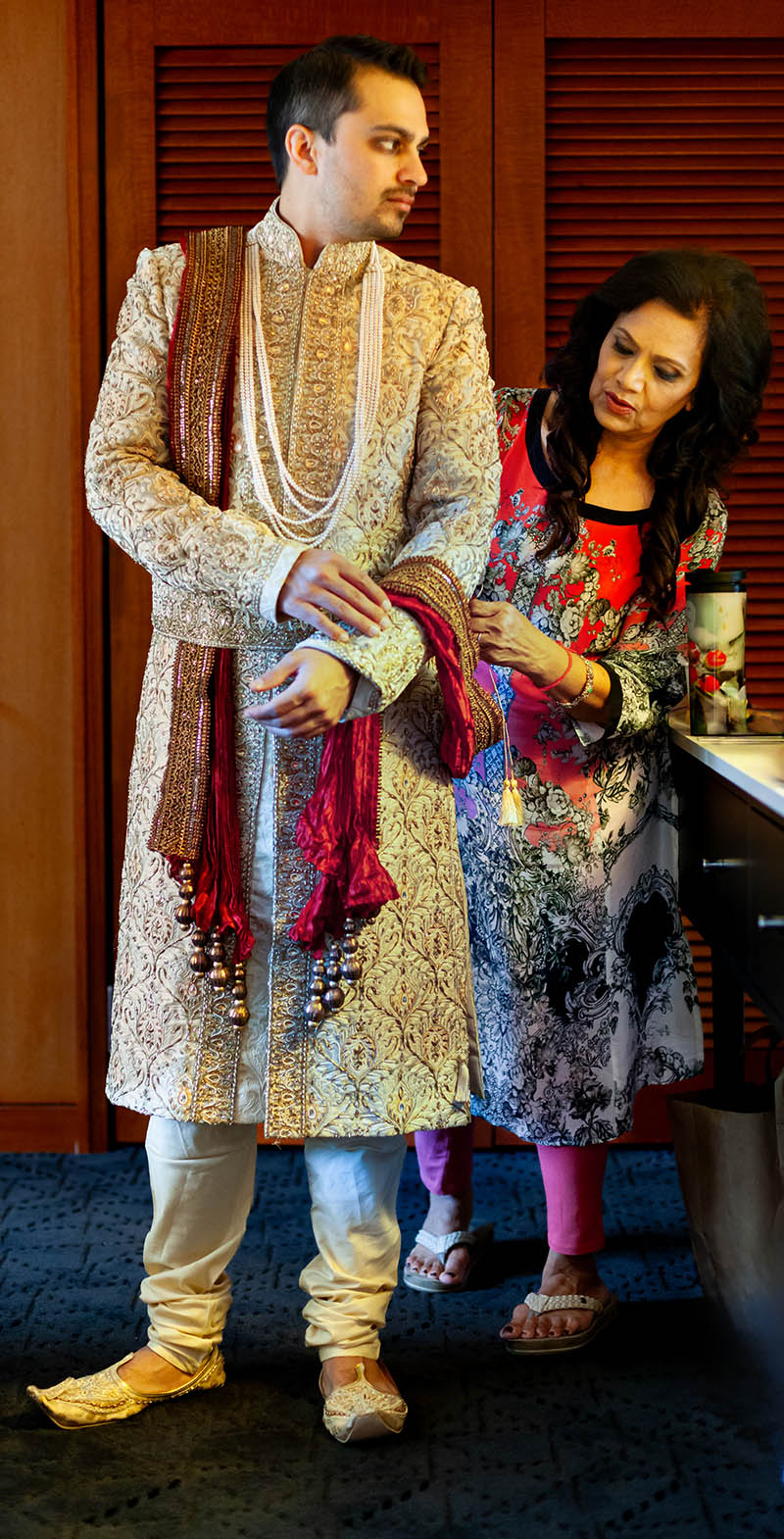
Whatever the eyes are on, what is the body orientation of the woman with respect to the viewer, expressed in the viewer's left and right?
facing the viewer and to the left of the viewer

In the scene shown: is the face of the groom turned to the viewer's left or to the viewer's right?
to the viewer's right

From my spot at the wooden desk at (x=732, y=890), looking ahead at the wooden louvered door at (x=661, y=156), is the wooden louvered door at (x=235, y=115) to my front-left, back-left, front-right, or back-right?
front-left

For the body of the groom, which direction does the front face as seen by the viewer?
toward the camera

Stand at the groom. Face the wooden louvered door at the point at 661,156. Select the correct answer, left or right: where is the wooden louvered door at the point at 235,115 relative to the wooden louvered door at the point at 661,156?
left

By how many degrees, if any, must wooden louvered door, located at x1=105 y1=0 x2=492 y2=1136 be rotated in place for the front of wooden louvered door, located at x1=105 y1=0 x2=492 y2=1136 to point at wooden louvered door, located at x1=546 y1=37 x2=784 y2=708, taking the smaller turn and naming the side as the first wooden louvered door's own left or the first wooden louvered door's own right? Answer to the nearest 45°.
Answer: approximately 90° to the first wooden louvered door's own left

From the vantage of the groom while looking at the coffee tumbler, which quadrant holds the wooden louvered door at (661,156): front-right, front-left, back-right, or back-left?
front-left

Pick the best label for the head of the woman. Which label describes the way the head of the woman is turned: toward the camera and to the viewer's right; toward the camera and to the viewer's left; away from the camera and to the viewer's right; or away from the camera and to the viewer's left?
toward the camera and to the viewer's left

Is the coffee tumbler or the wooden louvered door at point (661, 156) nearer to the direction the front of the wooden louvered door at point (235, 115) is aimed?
the coffee tumbler

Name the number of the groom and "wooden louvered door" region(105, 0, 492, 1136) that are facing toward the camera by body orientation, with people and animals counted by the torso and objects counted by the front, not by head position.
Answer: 2
